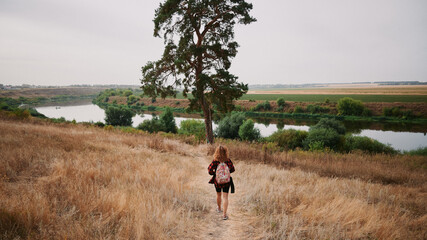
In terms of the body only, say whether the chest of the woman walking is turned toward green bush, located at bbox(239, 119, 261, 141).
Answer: yes

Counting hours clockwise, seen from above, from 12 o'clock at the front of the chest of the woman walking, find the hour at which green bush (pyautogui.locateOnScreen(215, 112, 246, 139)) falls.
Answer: The green bush is roughly at 12 o'clock from the woman walking.

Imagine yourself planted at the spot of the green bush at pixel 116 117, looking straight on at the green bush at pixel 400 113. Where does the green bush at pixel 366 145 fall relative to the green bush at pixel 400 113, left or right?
right

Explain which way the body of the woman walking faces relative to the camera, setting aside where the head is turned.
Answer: away from the camera

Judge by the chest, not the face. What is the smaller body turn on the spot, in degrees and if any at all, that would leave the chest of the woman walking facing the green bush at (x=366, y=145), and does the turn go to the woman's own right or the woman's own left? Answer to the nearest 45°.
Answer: approximately 45° to the woman's own right

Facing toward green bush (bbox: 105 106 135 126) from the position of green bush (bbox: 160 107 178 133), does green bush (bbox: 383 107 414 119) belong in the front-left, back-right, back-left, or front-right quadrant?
back-right
